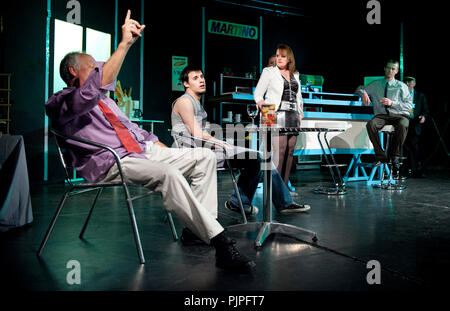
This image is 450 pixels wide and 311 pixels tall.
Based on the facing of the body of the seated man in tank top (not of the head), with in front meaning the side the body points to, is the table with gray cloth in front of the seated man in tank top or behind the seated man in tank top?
behind

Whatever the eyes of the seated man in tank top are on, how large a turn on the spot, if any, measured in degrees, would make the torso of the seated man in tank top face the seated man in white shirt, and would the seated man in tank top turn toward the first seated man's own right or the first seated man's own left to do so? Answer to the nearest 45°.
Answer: approximately 45° to the first seated man's own left

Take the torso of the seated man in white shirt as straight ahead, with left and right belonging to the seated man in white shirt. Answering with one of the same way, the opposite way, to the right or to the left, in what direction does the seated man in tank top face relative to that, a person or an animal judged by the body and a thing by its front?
to the left

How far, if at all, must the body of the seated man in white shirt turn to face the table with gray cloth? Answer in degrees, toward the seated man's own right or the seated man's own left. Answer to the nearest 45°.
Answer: approximately 45° to the seated man's own right

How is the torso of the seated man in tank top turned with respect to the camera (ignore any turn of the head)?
to the viewer's right

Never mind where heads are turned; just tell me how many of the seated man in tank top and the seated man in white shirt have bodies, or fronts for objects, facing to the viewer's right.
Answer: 1

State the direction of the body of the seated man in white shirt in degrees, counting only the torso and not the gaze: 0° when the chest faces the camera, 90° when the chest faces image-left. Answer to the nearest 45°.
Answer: approximately 0°
